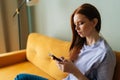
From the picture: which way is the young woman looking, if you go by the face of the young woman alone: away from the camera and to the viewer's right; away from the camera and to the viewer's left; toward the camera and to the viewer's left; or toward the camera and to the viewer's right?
toward the camera and to the viewer's left

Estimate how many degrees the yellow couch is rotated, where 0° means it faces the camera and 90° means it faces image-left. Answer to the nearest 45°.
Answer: approximately 45°

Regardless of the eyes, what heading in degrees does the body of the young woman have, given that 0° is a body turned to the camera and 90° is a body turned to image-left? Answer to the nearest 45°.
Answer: approximately 45°
